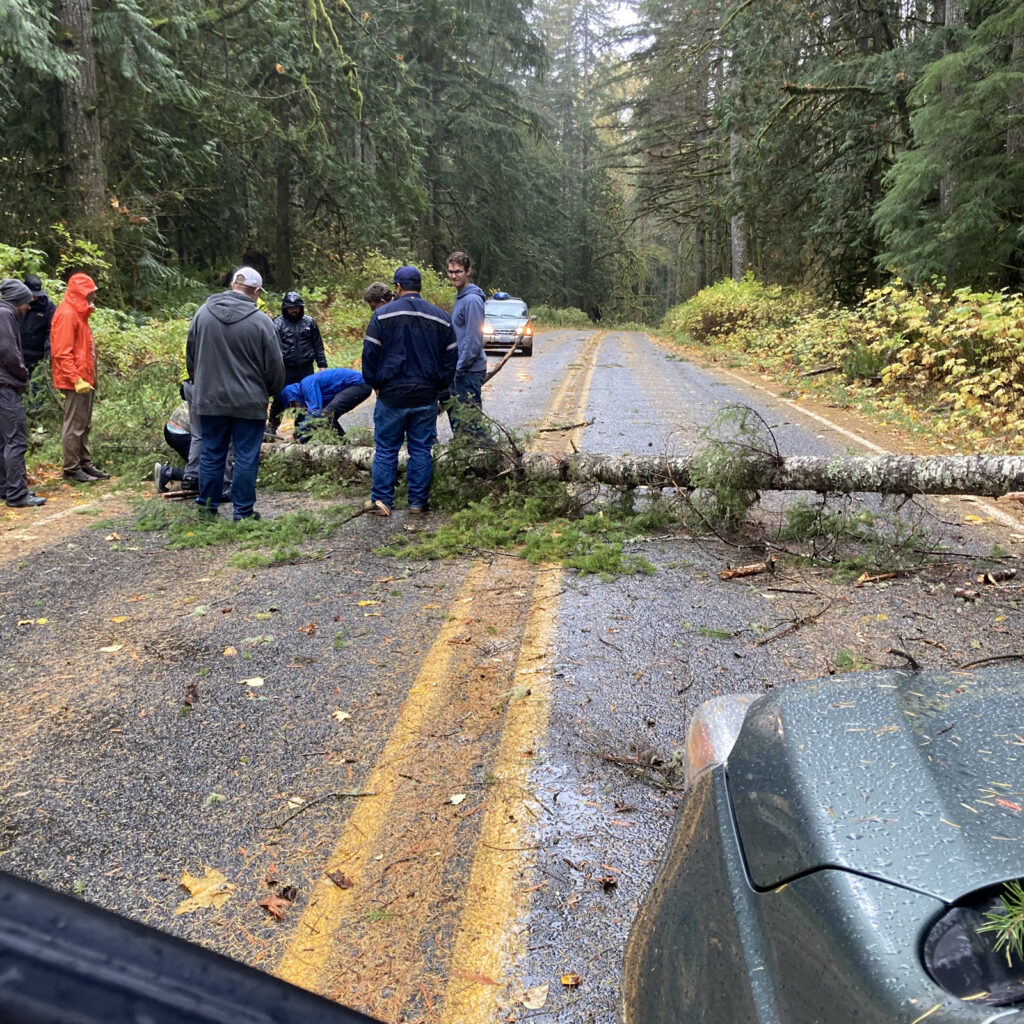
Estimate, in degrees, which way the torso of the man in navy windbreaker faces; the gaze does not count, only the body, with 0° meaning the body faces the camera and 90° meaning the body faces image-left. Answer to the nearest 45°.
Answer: approximately 180°

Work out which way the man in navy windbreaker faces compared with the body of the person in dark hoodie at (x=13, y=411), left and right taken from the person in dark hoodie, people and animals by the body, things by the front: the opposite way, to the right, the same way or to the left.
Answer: to the left

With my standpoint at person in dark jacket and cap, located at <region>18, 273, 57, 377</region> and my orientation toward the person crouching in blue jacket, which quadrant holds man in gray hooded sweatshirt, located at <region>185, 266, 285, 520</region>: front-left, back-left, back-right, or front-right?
front-right

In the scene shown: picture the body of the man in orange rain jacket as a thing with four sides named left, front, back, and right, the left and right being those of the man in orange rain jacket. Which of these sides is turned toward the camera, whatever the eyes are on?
right

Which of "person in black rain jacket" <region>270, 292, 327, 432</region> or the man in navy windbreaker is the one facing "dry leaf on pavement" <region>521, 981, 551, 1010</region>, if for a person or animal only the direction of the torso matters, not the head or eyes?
the person in black rain jacket

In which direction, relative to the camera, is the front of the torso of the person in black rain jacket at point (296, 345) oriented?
toward the camera

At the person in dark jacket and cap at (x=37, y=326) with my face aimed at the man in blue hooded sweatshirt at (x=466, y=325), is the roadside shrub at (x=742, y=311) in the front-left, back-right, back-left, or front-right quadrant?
front-left

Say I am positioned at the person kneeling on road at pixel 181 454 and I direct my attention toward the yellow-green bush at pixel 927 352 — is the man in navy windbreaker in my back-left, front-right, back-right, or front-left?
front-right

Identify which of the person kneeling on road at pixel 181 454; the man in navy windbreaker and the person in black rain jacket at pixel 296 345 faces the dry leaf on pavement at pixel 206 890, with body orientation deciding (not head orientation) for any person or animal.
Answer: the person in black rain jacket

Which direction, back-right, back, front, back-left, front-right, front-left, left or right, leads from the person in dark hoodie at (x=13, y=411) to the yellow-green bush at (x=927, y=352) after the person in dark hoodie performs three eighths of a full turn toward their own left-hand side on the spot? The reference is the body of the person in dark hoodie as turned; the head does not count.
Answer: back-right

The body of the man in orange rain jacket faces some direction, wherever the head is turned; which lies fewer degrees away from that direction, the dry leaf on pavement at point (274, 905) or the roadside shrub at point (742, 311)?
the roadside shrub

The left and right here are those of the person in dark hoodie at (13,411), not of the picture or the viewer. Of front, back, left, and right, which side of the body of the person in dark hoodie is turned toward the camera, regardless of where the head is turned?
right

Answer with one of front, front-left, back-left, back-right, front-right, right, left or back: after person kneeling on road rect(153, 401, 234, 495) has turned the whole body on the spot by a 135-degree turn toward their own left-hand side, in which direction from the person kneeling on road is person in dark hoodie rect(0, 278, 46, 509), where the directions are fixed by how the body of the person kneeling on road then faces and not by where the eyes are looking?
front-left

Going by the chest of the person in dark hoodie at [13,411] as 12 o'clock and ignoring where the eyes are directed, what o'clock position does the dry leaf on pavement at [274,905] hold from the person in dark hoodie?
The dry leaf on pavement is roughly at 3 o'clock from the person in dark hoodie.

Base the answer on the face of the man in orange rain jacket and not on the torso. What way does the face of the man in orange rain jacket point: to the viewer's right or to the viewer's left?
to the viewer's right

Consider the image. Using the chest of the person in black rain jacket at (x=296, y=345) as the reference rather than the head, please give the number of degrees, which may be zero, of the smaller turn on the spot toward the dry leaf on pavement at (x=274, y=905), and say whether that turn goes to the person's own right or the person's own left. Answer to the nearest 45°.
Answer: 0° — they already face it

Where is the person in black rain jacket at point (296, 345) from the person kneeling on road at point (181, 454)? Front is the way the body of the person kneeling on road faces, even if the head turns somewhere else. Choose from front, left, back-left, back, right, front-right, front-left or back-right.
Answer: front-left

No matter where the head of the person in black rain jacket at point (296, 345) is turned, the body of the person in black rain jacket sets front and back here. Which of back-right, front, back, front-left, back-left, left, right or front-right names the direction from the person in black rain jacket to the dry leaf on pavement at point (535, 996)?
front

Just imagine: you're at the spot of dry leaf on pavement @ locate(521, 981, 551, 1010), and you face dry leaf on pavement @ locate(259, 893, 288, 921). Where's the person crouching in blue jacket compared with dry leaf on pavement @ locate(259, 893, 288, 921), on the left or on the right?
right
